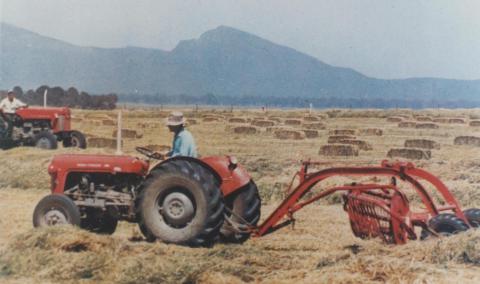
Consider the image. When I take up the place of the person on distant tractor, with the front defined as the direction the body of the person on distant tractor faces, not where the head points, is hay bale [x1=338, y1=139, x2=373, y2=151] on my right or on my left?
on my left

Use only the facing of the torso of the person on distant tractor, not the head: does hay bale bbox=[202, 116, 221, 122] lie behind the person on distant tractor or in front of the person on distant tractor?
behind

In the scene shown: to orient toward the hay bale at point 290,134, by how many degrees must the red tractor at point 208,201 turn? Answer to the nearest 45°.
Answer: approximately 45° to its right

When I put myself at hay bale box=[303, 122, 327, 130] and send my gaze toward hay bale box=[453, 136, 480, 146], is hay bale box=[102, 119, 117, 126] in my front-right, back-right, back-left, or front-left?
back-right

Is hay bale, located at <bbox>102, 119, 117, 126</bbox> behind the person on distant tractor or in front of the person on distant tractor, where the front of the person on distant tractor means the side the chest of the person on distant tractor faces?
behind

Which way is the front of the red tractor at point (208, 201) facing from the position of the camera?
facing away from the viewer and to the left of the viewer
